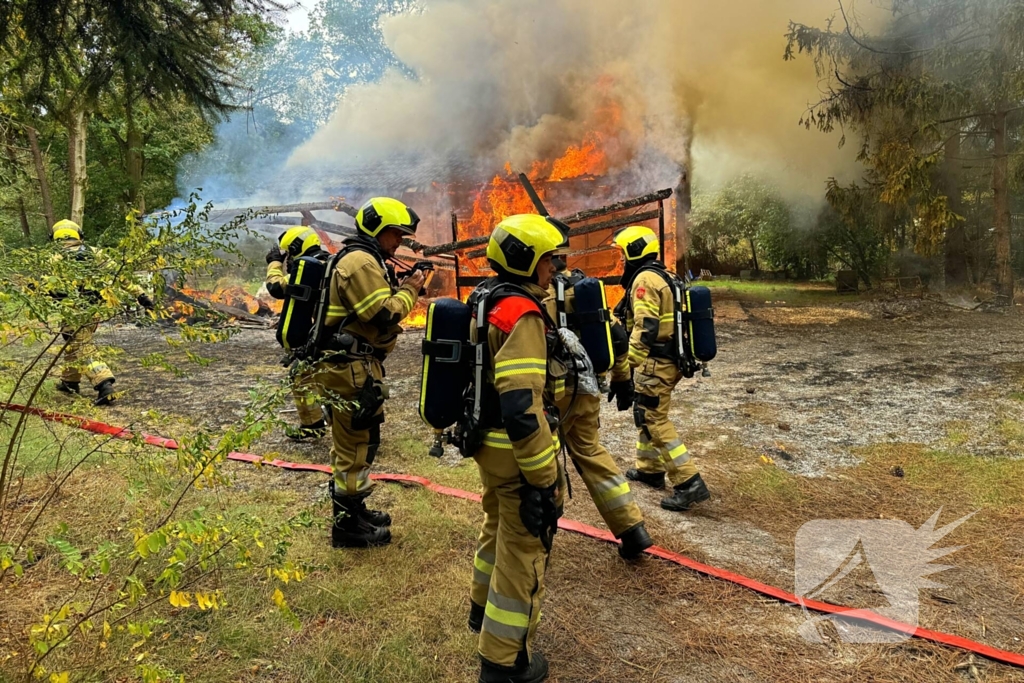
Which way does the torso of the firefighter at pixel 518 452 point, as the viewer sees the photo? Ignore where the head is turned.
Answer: to the viewer's right

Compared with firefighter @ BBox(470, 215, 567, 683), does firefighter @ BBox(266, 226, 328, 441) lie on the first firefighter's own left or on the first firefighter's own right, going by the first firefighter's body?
on the first firefighter's own left

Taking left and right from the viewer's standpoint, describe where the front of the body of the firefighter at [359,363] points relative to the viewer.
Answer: facing to the right of the viewer

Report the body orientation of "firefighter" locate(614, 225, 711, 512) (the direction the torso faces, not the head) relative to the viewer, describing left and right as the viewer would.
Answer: facing to the left of the viewer

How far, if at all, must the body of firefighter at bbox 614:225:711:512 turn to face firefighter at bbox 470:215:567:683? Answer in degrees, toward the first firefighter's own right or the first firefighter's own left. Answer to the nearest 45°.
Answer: approximately 90° to the first firefighter's own left

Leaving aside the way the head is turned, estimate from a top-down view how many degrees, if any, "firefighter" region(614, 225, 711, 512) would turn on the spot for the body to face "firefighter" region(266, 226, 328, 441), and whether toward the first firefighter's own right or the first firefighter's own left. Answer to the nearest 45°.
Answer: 0° — they already face them

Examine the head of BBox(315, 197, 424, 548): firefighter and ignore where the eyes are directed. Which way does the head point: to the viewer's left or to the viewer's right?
to the viewer's right

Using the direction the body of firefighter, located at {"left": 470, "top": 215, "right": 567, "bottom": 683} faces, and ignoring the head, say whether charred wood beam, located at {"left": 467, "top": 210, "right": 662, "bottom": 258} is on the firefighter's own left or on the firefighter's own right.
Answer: on the firefighter's own left

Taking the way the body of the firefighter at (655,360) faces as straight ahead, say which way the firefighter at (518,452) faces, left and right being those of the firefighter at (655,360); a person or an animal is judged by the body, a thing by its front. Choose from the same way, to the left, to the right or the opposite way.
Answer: the opposite way
